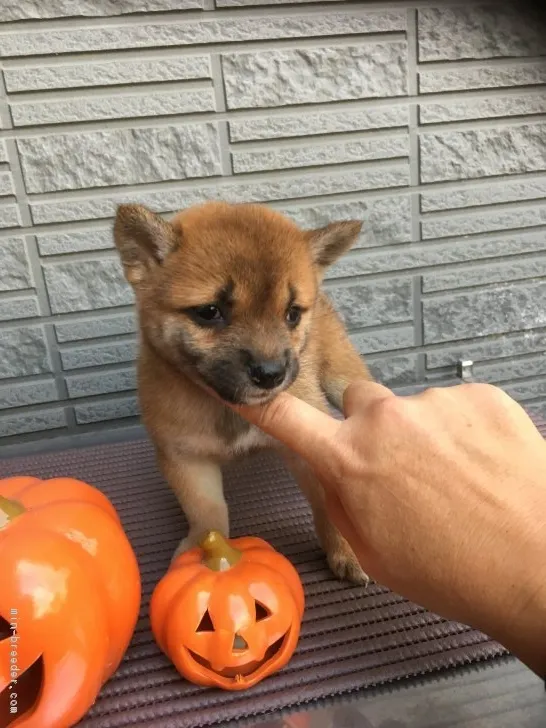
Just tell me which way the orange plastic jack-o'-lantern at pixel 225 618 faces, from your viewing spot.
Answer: facing the viewer

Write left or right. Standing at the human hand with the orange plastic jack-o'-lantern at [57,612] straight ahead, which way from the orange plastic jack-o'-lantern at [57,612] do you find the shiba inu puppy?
right

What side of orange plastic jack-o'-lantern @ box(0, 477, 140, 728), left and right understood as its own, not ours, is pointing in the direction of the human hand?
left

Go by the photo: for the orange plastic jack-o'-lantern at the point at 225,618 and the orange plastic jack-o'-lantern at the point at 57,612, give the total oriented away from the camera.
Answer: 0

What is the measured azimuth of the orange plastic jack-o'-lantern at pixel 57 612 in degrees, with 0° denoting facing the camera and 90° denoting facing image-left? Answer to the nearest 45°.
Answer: approximately 45°

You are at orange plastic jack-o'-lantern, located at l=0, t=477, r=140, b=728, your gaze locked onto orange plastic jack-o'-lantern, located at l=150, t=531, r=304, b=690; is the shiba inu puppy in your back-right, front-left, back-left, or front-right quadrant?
front-left

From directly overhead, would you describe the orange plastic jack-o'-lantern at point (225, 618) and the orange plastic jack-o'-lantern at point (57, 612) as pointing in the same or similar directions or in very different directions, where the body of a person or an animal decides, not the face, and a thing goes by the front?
same or similar directions

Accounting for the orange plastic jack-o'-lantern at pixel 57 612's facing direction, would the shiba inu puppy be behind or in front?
behind

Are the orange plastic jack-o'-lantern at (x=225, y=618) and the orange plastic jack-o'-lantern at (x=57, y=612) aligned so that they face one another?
no
